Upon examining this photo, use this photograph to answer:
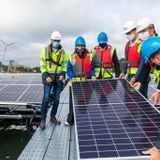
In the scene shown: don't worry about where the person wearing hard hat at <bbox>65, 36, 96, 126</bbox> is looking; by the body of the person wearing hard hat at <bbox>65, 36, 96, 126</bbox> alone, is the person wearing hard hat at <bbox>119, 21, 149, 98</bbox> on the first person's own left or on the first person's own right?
on the first person's own left

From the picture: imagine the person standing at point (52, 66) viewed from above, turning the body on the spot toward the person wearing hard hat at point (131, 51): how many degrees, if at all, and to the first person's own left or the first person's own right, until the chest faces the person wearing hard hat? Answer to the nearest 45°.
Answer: approximately 90° to the first person's own left

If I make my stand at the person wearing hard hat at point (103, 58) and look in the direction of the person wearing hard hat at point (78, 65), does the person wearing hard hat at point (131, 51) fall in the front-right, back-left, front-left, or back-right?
back-left

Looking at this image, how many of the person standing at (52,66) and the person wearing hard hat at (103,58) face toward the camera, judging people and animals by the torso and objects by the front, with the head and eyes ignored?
2

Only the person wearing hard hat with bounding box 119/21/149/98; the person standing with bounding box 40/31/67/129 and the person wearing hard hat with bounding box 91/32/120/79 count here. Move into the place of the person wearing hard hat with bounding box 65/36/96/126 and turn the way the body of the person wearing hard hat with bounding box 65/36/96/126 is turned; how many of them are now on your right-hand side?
1

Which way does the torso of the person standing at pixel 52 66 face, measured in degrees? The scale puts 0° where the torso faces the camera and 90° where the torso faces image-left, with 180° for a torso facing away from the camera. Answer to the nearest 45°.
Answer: approximately 0°

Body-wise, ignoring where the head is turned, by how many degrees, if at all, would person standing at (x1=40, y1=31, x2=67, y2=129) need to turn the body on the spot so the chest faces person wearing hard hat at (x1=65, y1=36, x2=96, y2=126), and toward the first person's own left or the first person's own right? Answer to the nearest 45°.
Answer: approximately 90° to the first person's own left
